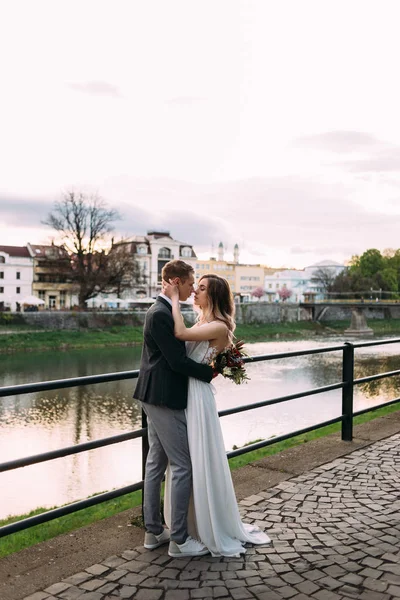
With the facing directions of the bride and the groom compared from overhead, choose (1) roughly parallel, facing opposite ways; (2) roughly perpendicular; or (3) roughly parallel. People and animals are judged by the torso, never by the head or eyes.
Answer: roughly parallel, facing opposite ways

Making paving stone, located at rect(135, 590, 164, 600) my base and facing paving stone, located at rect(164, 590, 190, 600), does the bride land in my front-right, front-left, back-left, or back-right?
front-left

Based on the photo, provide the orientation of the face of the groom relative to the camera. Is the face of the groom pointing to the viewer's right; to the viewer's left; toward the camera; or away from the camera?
to the viewer's right

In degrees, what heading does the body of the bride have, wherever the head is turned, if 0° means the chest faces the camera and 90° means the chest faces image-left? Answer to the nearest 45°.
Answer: approximately 90°

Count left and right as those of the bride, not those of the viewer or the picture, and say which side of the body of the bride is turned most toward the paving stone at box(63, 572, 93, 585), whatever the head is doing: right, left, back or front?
front

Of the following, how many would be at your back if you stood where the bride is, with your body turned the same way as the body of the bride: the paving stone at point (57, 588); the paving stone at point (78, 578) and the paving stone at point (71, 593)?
0

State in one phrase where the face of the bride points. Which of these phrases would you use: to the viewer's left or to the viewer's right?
to the viewer's left

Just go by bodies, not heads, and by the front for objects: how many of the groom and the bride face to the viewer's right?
1

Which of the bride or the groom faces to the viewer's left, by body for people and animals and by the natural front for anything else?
the bride

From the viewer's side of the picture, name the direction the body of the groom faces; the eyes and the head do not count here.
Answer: to the viewer's right
